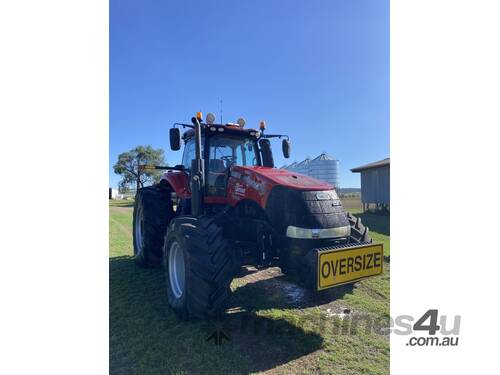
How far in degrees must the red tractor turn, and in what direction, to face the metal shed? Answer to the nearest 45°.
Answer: approximately 90° to its left

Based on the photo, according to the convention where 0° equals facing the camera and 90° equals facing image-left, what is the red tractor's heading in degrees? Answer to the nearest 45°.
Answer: approximately 315°

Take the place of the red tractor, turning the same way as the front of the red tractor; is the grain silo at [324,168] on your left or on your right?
on your left
